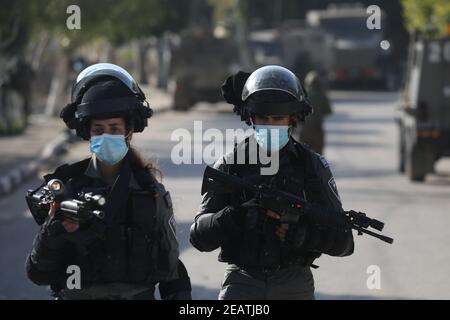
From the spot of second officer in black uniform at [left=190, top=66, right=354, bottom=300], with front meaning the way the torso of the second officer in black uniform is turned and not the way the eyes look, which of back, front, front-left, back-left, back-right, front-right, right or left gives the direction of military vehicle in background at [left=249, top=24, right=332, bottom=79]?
back

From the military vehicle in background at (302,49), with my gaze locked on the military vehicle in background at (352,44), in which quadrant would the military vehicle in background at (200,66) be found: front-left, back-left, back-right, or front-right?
back-right

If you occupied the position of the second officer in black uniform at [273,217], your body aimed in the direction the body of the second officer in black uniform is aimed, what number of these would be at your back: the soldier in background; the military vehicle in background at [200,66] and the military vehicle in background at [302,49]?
3

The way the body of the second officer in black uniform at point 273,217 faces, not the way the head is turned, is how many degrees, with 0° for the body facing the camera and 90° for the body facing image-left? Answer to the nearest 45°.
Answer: approximately 0°

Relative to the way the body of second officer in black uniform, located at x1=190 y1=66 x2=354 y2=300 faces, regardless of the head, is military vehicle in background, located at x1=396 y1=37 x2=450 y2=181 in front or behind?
behind

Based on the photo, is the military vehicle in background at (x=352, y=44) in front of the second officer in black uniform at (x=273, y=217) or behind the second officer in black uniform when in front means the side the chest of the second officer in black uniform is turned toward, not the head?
behind

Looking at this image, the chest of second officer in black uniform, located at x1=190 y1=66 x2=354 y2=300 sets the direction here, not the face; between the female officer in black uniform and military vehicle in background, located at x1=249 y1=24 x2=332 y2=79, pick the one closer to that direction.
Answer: the female officer in black uniform

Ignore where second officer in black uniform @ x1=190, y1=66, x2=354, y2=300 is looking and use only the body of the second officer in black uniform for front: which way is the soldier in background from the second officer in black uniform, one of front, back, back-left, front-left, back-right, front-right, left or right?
back
